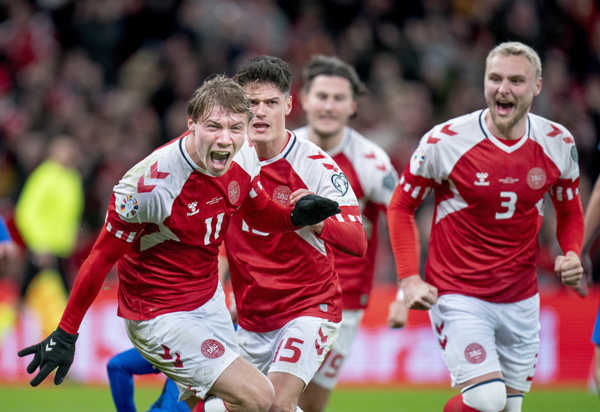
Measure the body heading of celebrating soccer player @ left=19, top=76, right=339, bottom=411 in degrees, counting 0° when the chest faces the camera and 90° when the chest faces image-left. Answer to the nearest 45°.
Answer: approximately 315°

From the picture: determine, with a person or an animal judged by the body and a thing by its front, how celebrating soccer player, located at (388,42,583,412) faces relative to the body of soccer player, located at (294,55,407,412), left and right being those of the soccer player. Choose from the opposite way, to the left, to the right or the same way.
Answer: the same way

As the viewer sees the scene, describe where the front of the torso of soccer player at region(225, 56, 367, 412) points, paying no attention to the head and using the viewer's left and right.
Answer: facing the viewer and to the left of the viewer

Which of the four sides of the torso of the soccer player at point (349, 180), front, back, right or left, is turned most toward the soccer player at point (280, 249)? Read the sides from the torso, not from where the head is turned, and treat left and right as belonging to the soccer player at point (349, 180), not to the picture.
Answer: front

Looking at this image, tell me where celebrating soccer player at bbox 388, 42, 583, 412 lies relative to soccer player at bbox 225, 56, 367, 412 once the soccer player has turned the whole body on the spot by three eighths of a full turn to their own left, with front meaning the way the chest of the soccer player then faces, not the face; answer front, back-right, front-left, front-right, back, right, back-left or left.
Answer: front

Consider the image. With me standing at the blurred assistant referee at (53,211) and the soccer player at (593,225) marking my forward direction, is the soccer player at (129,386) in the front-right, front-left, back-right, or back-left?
front-right

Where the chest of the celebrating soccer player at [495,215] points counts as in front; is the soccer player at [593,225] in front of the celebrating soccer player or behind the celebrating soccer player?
behind

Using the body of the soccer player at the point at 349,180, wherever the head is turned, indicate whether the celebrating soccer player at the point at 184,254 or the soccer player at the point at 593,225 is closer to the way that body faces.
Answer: the celebrating soccer player

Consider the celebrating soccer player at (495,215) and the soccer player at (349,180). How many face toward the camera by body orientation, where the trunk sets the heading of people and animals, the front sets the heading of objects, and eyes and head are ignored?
2

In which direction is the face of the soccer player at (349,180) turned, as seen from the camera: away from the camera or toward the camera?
toward the camera

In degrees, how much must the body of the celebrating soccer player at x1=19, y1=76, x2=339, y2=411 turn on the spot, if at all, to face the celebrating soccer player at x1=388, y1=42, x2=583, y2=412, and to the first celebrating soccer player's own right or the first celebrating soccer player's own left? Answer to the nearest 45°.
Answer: approximately 45° to the first celebrating soccer player's own left

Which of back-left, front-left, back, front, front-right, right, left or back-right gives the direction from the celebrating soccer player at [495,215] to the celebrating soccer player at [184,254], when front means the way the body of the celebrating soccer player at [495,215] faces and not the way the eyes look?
front-right

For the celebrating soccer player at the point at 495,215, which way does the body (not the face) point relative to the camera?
toward the camera

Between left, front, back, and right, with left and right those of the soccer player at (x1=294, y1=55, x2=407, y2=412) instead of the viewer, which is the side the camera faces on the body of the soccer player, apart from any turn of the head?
front

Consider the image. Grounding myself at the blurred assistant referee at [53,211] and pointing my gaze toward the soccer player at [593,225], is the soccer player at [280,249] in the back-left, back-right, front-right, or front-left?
front-right
